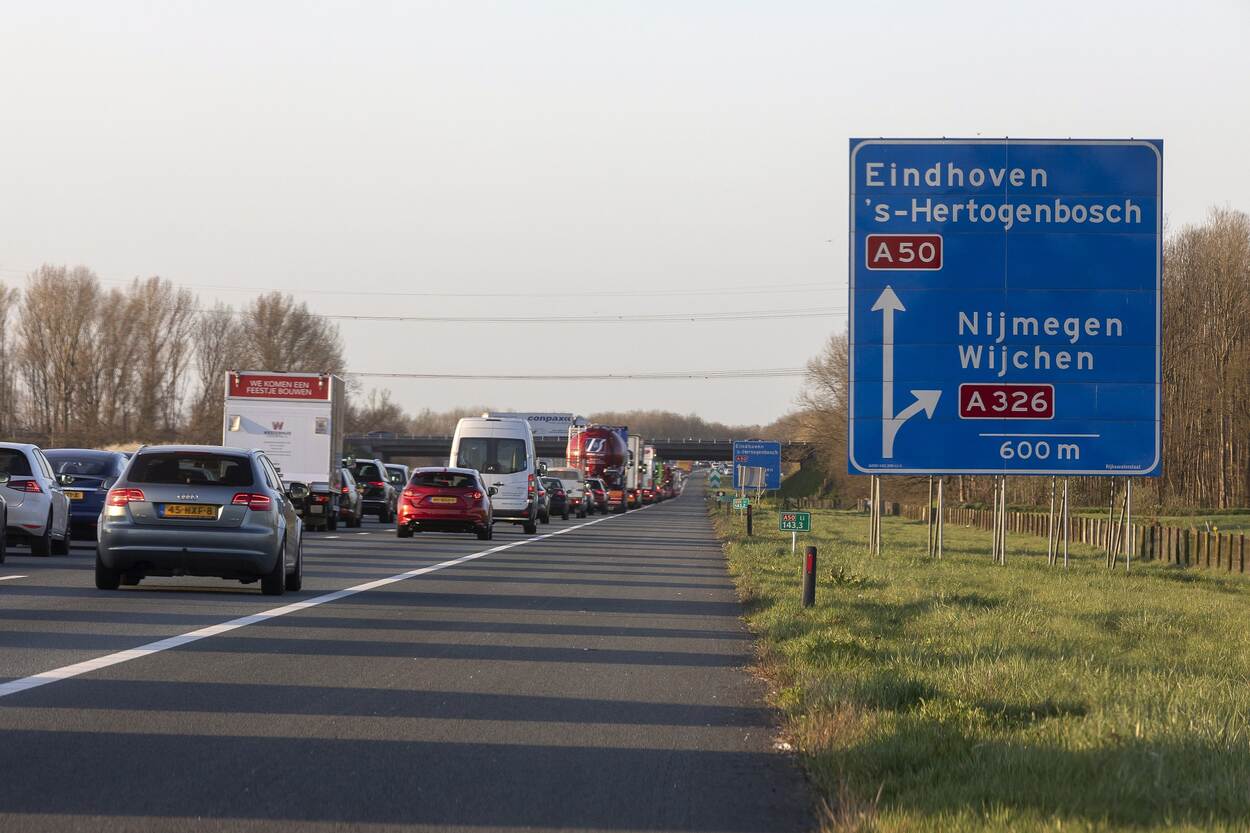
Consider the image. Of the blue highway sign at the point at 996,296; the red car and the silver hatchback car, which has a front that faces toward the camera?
the blue highway sign

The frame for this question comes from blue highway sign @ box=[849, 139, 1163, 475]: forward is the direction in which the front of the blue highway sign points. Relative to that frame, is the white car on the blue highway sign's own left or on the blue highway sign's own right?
on the blue highway sign's own right

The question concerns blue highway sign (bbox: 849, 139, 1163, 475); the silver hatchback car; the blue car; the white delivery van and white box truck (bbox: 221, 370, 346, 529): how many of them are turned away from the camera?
4

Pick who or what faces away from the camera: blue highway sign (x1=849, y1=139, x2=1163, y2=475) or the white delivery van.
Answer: the white delivery van

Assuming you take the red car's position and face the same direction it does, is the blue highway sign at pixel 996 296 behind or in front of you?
behind

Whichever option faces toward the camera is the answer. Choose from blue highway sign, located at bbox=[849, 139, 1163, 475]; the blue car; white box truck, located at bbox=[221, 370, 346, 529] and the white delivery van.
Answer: the blue highway sign

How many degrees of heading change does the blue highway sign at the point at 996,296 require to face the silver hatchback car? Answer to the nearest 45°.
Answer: approximately 45° to its right

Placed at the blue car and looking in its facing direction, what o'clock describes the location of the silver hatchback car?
The silver hatchback car is roughly at 6 o'clock from the blue car.

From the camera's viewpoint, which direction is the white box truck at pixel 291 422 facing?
away from the camera

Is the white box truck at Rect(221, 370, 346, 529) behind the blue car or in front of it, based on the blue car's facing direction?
in front

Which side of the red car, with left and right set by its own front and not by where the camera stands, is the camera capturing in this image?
back

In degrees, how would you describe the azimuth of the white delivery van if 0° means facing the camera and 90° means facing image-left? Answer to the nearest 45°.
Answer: approximately 180°

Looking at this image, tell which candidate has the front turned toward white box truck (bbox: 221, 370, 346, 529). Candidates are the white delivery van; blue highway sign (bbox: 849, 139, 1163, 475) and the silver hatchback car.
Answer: the silver hatchback car

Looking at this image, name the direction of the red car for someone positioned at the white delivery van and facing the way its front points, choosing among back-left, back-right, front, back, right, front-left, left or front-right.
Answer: back

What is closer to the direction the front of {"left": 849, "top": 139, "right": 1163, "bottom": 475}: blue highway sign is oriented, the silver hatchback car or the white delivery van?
the silver hatchback car

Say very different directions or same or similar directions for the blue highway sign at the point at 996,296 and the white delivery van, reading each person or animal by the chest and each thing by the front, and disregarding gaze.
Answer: very different directions

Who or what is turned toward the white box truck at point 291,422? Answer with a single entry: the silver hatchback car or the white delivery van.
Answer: the silver hatchback car
